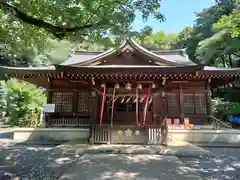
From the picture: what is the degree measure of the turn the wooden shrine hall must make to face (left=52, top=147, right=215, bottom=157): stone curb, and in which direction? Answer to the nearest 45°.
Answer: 0° — it already faces it

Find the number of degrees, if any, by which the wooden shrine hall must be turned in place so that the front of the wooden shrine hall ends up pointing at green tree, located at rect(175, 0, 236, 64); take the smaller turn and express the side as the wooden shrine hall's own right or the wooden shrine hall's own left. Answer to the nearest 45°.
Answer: approximately 135° to the wooden shrine hall's own left

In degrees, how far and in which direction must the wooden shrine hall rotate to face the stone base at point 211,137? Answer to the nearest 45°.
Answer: approximately 90° to its left

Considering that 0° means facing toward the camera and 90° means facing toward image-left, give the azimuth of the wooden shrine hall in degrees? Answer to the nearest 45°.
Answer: approximately 0°

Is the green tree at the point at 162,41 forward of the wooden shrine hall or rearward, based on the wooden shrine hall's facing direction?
rearward

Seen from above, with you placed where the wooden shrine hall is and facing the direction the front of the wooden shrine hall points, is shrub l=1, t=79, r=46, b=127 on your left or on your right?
on your right
